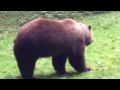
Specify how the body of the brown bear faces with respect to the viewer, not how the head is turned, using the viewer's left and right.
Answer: facing away from the viewer and to the right of the viewer
